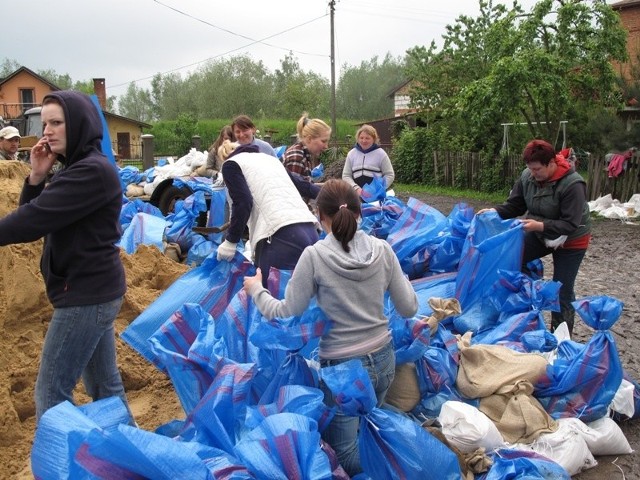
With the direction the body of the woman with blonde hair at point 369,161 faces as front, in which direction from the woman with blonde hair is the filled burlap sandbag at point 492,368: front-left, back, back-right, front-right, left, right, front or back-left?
front

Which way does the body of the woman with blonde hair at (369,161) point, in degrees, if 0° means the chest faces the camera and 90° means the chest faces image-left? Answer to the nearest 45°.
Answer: approximately 0°

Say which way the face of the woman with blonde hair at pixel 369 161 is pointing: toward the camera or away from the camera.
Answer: toward the camera

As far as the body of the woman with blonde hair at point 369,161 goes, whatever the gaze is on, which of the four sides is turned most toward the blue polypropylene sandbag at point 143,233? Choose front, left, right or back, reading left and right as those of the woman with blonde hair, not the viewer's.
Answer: right

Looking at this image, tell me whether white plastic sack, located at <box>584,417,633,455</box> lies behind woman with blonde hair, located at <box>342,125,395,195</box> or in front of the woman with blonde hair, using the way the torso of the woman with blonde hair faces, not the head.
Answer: in front

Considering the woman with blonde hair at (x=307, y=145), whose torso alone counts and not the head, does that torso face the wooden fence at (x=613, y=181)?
no
